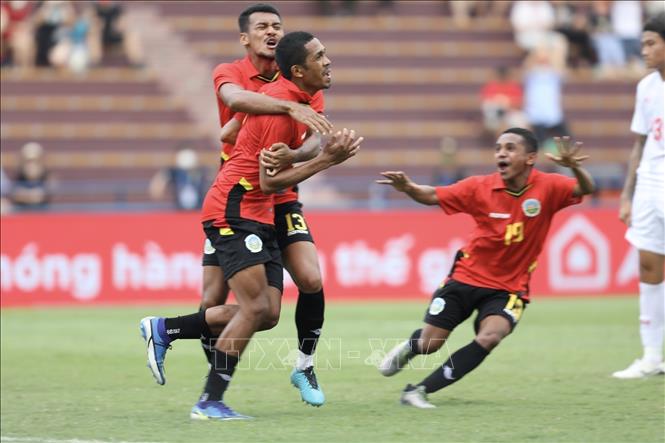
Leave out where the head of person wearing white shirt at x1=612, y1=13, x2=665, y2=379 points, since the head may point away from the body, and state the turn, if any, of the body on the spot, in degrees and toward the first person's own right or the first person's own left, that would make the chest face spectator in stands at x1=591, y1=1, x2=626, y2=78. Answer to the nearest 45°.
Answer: approximately 135° to the first person's own right

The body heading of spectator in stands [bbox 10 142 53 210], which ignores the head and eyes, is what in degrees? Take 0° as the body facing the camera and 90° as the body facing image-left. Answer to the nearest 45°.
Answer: approximately 0°

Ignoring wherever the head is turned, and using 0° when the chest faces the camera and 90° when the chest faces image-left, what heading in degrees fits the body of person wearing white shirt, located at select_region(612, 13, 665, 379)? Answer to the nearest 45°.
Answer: approximately 45°

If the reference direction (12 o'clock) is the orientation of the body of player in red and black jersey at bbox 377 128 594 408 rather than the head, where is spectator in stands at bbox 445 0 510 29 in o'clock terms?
The spectator in stands is roughly at 6 o'clock from the player in red and black jersey.

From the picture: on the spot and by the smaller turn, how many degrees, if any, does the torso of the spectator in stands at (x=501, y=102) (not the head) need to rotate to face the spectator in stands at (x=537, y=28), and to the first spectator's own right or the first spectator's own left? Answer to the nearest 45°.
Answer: approximately 180°

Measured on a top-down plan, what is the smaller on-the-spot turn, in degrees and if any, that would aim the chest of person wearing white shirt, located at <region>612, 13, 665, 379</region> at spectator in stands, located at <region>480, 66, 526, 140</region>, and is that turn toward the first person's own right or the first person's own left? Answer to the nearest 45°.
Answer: approximately 135° to the first person's own right

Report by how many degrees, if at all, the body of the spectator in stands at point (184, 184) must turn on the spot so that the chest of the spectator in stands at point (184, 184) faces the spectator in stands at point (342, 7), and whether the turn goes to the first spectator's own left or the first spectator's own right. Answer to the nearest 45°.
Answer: approximately 135° to the first spectator's own left
